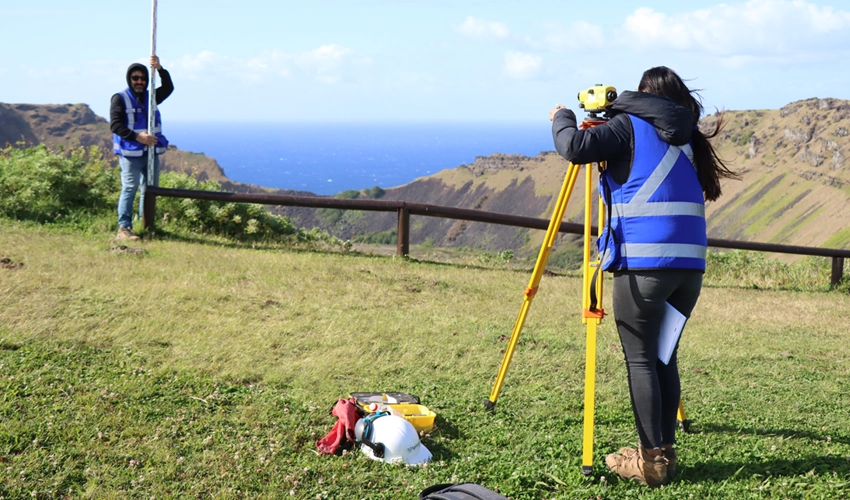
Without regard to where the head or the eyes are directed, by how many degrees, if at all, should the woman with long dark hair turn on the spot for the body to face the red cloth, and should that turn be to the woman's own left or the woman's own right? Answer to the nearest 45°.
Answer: approximately 45° to the woman's own left

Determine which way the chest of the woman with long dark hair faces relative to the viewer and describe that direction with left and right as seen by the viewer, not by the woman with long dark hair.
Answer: facing away from the viewer and to the left of the viewer

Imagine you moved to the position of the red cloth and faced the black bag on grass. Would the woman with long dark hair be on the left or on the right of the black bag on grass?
left

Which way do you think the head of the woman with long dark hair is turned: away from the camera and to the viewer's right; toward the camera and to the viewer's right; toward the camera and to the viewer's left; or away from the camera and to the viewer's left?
away from the camera and to the viewer's left
